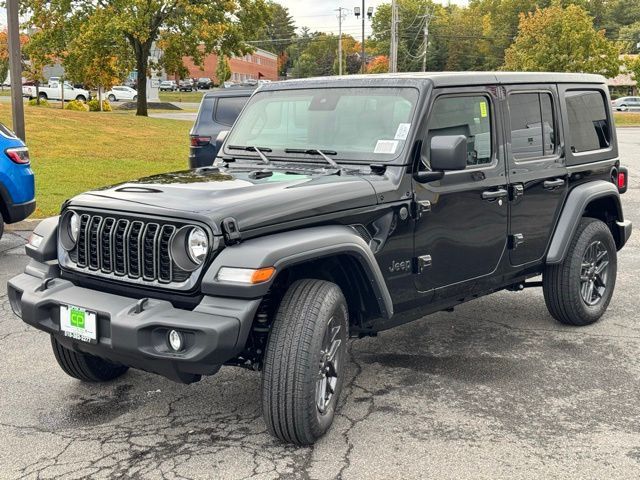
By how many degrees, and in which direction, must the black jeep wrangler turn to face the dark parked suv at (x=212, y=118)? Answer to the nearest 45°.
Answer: approximately 135° to its right

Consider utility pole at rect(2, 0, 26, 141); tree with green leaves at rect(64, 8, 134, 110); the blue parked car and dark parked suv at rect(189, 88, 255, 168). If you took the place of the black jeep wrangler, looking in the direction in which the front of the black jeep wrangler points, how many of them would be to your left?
0

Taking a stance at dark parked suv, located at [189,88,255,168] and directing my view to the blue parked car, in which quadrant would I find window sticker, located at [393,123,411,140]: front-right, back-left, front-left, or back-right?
front-left

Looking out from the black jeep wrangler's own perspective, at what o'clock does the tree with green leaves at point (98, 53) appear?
The tree with green leaves is roughly at 4 o'clock from the black jeep wrangler.

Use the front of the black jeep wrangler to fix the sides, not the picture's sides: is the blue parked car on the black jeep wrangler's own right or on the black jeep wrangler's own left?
on the black jeep wrangler's own right

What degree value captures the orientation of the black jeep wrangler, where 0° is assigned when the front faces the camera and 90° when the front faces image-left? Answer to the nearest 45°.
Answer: approximately 45°
